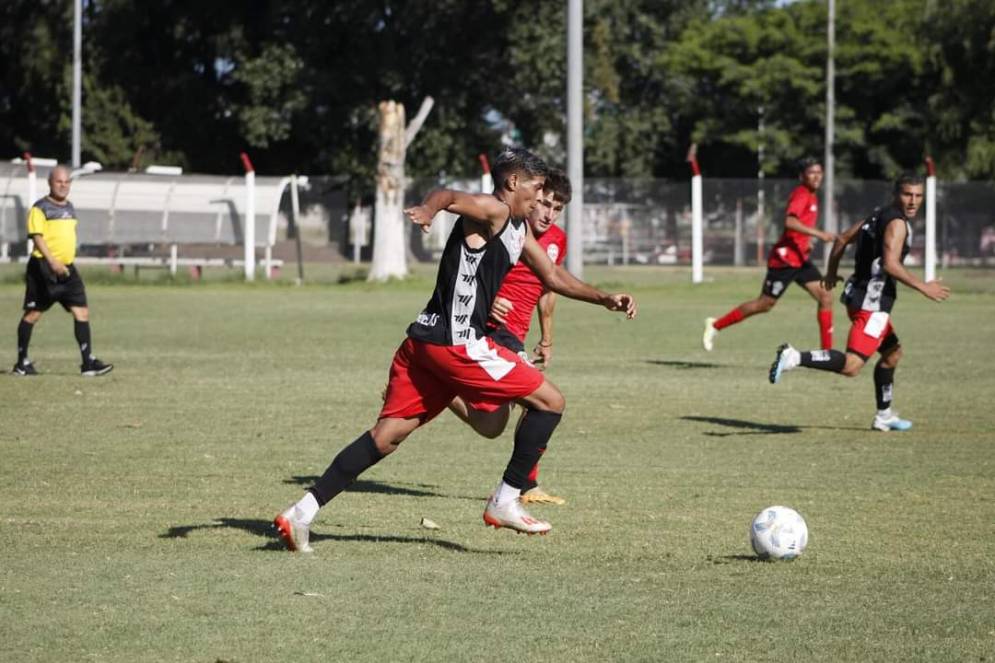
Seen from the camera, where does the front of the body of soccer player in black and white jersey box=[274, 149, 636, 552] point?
to the viewer's right

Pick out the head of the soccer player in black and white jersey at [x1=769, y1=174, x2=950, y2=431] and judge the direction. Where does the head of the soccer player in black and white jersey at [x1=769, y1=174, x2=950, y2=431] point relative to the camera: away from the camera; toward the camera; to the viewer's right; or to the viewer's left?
toward the camera

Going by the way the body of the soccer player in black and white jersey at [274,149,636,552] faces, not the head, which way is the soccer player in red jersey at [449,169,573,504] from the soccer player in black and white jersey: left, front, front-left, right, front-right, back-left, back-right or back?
left

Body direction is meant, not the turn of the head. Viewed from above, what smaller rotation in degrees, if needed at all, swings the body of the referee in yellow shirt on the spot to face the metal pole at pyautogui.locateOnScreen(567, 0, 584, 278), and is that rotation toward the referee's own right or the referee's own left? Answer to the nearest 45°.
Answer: approximately 90° to the referee's own left

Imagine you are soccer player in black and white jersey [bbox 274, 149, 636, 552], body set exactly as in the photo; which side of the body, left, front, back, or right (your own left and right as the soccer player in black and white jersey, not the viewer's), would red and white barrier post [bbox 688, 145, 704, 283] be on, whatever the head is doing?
left

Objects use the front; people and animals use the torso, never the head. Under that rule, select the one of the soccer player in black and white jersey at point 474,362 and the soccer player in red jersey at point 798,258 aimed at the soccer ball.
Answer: the soccer player in black and white jersey

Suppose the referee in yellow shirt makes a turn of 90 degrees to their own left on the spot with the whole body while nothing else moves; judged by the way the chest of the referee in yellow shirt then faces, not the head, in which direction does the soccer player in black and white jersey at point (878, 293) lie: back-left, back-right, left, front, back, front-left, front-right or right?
right
